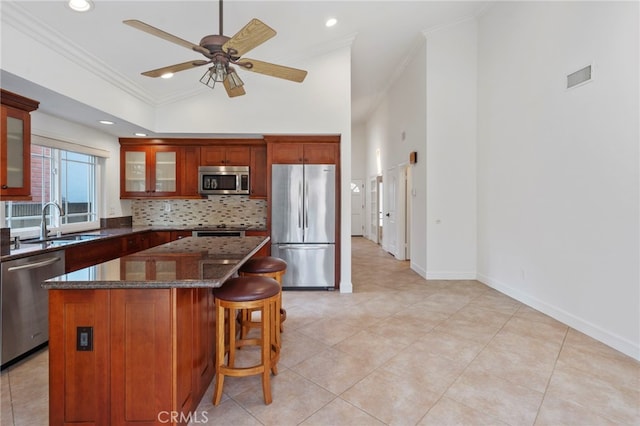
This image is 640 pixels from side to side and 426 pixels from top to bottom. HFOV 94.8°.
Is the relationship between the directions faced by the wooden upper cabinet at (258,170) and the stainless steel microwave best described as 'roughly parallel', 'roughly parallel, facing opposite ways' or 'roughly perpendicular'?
roughly parallel

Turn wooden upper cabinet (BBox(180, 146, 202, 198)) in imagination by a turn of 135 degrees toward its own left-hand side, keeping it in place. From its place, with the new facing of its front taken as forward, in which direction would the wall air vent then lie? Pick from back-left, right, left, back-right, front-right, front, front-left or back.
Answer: right

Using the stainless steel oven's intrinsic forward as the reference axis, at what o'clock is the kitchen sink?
The kitchen sink is roughly at 2 o'clock from the stainless steel oven.

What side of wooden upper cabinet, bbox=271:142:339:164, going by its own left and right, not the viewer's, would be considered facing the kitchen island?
front

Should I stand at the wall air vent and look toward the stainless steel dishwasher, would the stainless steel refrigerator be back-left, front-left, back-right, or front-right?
front-right

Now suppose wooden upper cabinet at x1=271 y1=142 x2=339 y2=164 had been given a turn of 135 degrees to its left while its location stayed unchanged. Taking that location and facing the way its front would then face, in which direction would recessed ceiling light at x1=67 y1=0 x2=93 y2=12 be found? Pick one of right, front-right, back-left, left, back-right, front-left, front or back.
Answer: back

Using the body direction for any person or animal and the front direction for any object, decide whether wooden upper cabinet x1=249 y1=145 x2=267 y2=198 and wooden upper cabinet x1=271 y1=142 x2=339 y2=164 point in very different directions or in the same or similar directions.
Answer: same or similar directions

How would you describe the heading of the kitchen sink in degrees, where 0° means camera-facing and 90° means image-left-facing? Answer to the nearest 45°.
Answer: approximately 315°

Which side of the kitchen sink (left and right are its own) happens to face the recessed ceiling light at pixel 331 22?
front

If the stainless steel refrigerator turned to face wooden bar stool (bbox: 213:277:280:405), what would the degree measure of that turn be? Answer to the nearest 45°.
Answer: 0° — it already faces it

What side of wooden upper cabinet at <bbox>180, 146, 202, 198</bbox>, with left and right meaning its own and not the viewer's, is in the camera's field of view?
front

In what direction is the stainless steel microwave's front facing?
toward the camera

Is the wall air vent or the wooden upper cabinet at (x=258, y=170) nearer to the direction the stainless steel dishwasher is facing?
the wall air vent

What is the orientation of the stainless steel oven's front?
toward the camera

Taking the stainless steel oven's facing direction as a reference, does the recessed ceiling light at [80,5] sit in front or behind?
in front
